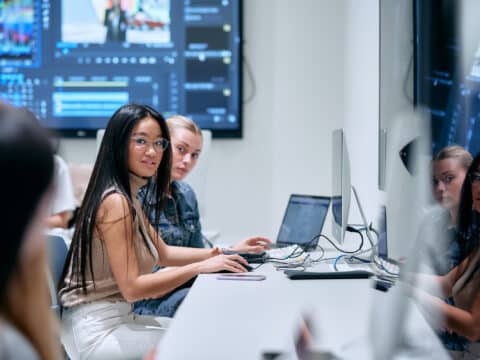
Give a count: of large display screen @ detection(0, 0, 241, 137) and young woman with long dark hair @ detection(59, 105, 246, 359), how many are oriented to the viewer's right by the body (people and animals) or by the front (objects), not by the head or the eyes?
1

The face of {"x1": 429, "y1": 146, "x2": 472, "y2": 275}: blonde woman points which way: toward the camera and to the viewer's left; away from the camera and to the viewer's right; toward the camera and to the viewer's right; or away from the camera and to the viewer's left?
toward the camera and to the viewer's left

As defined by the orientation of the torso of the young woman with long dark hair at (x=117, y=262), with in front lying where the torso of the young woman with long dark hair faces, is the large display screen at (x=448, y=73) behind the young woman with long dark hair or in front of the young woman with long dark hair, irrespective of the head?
in front

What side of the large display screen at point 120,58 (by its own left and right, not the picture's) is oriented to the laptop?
front

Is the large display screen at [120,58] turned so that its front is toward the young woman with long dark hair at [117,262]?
yes

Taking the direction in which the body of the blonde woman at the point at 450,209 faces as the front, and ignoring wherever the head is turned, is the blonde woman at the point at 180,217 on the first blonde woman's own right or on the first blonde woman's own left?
on the first blonde woman's own right

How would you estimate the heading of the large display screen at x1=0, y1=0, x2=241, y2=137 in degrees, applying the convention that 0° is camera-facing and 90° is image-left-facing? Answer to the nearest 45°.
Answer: approximately 0°

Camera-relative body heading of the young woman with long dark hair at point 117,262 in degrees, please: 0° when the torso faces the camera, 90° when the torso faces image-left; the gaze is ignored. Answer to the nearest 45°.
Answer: approximately 270°
